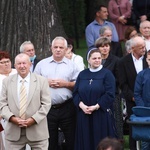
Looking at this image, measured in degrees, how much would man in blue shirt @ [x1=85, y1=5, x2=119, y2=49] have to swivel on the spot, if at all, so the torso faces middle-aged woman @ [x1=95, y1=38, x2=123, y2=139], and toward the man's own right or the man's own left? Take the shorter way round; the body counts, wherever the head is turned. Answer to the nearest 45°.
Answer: approximately 45° to the man's own right

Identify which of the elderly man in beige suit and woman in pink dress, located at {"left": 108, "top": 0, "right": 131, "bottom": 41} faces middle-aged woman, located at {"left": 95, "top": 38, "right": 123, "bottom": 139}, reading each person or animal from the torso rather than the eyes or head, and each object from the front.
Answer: the woman in pink dress

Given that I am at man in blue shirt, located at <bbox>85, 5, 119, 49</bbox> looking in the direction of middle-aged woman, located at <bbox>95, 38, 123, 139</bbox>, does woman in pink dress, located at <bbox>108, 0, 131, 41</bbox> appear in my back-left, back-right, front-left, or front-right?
back-left

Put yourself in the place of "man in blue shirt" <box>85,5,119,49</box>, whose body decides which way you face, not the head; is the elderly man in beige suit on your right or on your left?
on your right

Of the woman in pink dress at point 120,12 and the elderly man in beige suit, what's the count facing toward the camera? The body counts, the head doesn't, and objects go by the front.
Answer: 2

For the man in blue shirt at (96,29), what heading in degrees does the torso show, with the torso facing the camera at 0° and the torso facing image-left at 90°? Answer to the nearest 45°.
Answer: approximately 315°

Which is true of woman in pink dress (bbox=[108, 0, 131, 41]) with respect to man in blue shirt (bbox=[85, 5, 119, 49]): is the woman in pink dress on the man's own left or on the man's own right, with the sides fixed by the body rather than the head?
on the man's own left

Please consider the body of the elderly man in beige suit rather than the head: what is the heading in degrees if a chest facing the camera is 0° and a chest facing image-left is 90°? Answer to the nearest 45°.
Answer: approximately 0°

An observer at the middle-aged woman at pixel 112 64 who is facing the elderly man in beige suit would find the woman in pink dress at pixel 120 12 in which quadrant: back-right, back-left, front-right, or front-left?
back-right

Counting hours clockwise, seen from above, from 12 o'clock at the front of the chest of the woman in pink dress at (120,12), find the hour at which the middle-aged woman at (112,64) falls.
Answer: The middle-aged woman is roughly at 12 o'clock from the woman in pink dress.
